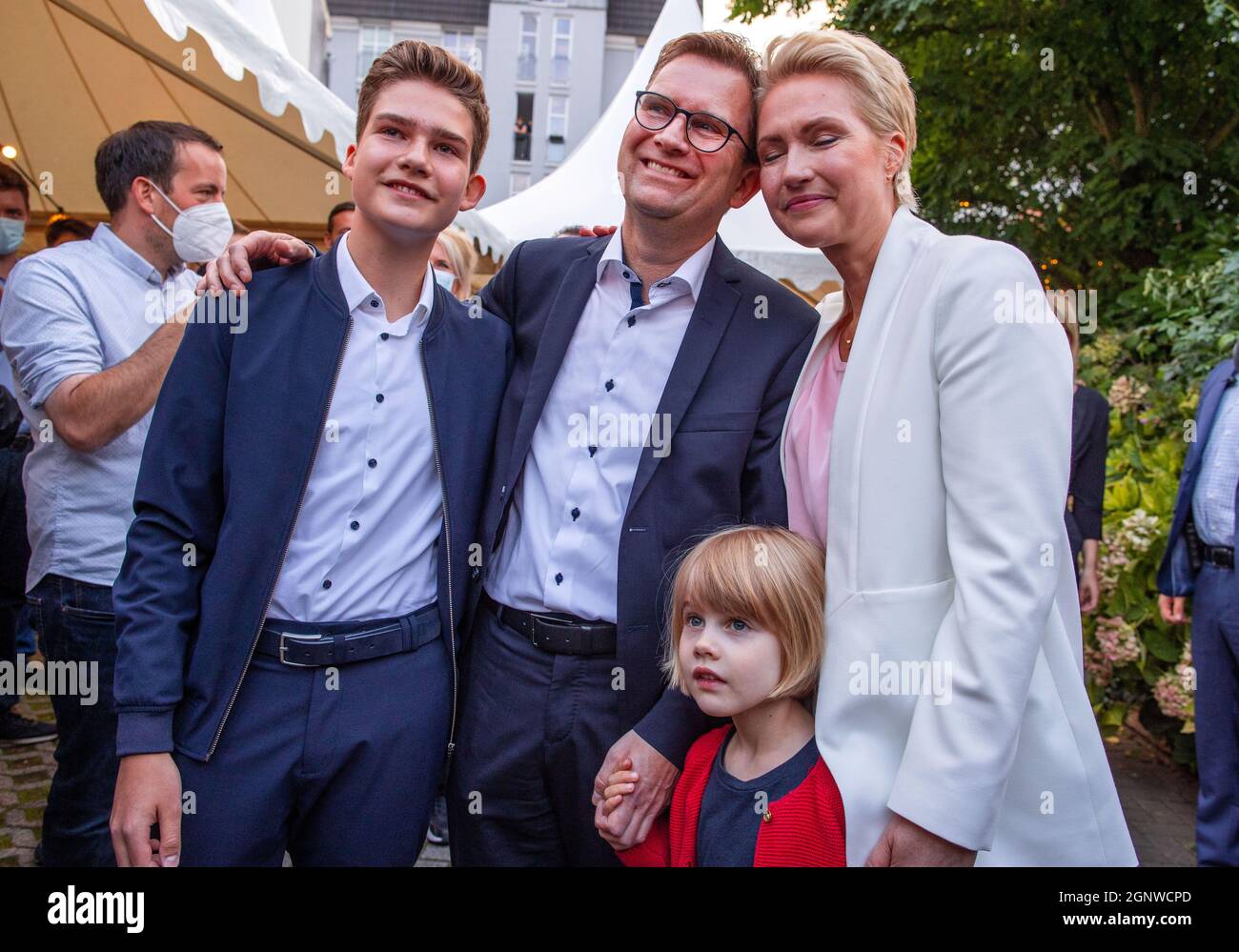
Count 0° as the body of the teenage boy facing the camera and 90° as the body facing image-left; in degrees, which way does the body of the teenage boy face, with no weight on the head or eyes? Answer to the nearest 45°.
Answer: approximately 0°

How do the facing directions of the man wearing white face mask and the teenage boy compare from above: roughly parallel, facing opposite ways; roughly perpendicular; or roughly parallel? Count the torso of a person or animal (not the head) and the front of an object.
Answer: roughly perpendicular

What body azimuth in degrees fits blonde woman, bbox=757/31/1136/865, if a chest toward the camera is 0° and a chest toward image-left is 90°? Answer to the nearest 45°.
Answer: approximately 45°

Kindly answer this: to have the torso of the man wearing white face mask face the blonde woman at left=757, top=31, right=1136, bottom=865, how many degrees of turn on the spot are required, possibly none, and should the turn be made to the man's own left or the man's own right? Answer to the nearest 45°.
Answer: approximately 45° to the man's own right

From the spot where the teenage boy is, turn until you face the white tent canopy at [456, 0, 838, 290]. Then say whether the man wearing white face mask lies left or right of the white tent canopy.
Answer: left

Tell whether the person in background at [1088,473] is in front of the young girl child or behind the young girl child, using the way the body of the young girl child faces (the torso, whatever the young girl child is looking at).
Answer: behind

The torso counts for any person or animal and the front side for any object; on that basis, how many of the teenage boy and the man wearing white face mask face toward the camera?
1

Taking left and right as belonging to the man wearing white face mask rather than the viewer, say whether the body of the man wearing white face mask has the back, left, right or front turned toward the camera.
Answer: right
